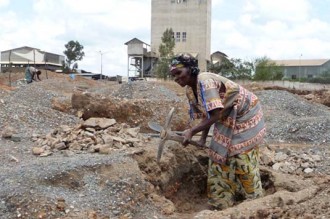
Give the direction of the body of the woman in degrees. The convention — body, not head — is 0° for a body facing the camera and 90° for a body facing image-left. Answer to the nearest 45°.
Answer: approximately 90°

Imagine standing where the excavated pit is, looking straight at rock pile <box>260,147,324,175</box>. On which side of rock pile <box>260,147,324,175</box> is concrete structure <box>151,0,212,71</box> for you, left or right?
left

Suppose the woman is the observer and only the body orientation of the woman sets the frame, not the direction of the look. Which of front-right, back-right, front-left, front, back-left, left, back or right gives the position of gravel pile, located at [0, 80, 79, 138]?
front-right

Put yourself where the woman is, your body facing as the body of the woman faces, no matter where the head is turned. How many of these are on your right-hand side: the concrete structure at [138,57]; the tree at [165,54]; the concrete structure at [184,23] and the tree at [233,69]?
4

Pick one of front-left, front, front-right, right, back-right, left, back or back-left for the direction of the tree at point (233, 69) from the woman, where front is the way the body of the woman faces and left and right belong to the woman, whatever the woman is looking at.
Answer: right

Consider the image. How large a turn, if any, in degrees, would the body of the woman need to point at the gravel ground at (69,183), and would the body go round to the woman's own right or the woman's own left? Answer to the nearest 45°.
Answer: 0° — they already face it

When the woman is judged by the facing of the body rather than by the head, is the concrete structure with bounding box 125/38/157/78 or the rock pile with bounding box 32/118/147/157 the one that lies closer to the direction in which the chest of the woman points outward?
the rock pile

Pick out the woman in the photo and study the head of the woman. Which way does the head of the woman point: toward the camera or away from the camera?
toward the camera

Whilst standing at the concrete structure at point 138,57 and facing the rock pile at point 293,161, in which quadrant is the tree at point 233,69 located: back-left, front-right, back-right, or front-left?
front-left

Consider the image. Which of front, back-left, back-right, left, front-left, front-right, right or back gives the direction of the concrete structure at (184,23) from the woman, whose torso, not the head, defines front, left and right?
right
